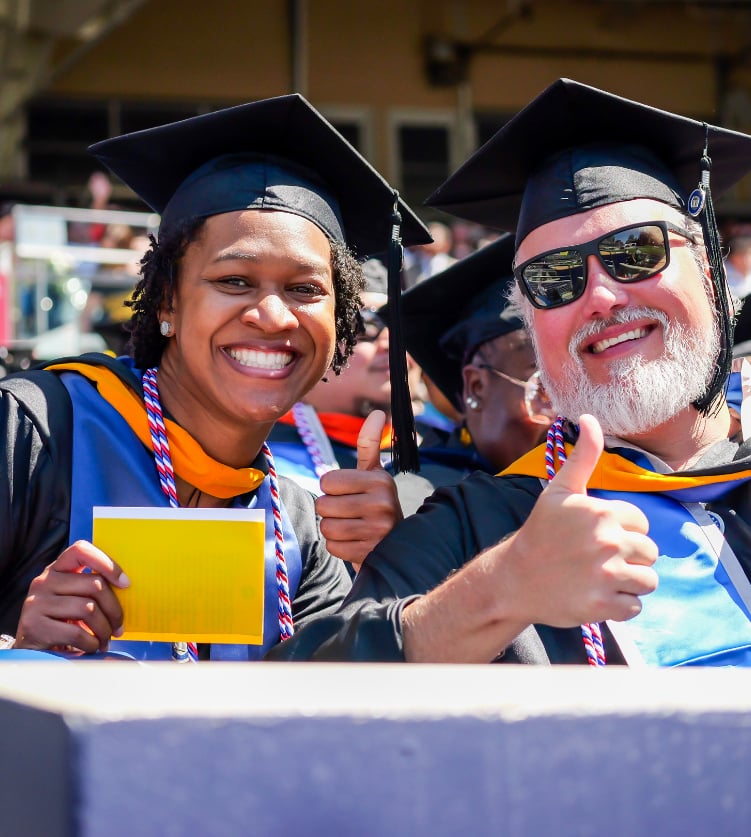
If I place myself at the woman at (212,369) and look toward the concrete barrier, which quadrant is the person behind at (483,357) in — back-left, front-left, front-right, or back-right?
back-left

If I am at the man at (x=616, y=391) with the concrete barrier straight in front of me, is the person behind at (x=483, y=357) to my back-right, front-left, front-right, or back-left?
back-right

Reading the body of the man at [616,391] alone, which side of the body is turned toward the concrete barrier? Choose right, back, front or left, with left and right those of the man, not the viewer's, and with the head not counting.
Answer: front

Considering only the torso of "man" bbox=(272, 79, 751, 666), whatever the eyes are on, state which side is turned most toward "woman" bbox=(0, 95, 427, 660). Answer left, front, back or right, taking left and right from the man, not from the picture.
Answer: right

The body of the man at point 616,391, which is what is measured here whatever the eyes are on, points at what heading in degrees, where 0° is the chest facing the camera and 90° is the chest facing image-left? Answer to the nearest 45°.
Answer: approximately 0°

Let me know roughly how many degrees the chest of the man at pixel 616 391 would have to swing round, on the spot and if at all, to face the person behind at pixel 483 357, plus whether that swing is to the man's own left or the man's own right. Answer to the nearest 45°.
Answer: approximately 180°
